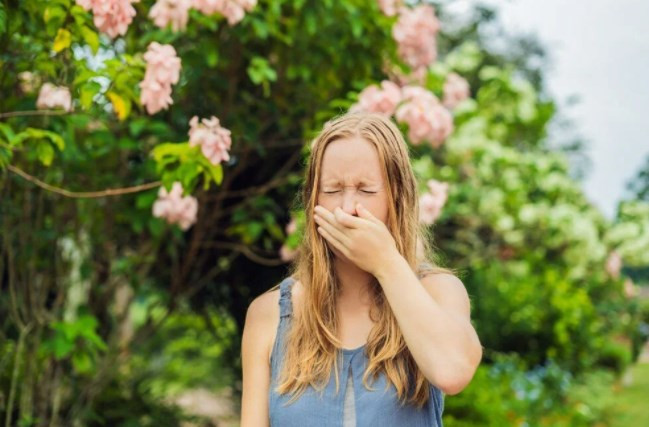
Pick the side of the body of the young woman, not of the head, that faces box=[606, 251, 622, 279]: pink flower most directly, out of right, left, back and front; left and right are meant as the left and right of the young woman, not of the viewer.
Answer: back

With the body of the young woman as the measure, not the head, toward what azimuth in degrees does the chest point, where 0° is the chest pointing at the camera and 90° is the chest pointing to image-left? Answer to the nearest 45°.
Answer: approximately 0°
